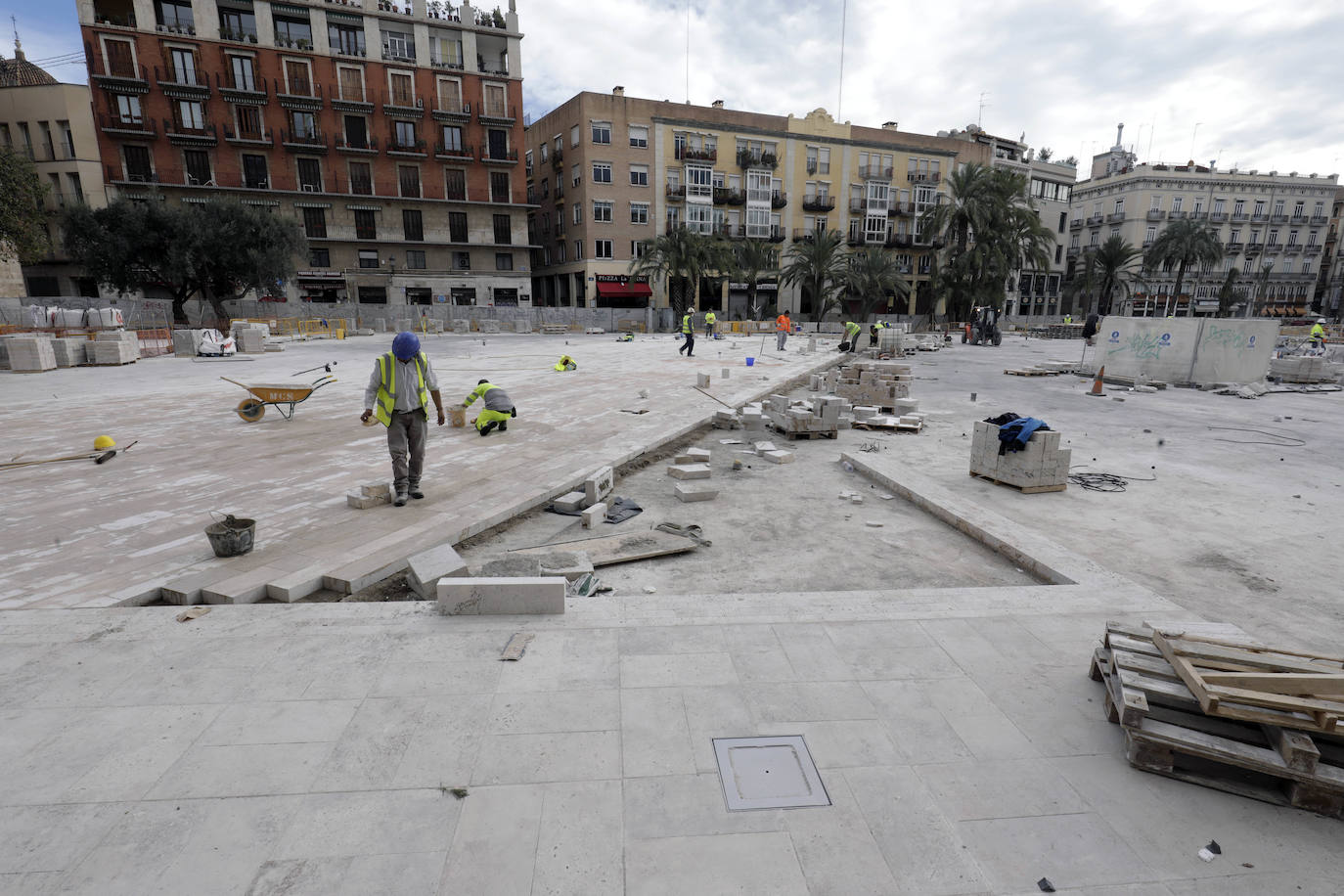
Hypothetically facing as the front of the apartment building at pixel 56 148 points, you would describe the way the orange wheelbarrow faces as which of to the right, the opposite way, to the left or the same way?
to the right

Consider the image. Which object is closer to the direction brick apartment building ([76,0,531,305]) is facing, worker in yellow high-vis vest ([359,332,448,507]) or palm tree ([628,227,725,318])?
the worker in yellow high-vis vest

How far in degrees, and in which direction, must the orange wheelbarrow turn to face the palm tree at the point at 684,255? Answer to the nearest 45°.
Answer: approximately 135° to its right

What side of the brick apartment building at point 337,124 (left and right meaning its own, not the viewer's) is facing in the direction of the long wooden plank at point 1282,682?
front

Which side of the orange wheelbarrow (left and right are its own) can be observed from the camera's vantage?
left

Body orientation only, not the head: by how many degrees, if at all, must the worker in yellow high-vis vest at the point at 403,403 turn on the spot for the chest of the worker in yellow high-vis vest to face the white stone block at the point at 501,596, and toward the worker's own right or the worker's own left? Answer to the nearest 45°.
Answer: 0° — they already face it

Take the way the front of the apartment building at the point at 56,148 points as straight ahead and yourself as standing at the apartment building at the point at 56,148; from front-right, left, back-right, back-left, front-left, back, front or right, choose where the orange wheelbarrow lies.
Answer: front

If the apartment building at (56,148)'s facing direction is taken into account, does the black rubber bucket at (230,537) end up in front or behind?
in front

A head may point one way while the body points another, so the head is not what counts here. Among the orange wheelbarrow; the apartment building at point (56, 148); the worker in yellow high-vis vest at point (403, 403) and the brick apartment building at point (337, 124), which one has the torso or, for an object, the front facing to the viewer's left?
the orange wheelbarrow

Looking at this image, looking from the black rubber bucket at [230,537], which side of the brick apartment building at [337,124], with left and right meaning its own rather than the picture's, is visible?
front

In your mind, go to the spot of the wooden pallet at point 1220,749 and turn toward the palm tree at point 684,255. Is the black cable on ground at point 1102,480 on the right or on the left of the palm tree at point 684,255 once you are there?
right

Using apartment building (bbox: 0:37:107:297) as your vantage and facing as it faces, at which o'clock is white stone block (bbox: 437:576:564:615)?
The white stone block is roughly at 12 o'clock from the apartment building.

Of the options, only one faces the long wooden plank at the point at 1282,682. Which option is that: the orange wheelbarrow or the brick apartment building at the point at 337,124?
the brick apartment building

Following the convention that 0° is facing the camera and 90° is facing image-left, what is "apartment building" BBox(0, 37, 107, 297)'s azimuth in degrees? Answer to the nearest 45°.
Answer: approximately 0°

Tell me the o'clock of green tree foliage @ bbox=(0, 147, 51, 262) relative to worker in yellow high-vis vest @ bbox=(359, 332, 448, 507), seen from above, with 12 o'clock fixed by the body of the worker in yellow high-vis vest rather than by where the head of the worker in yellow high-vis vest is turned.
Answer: The green tree foliage is roughly at 5 o'clock from the worker in yellow high-vis vest.
